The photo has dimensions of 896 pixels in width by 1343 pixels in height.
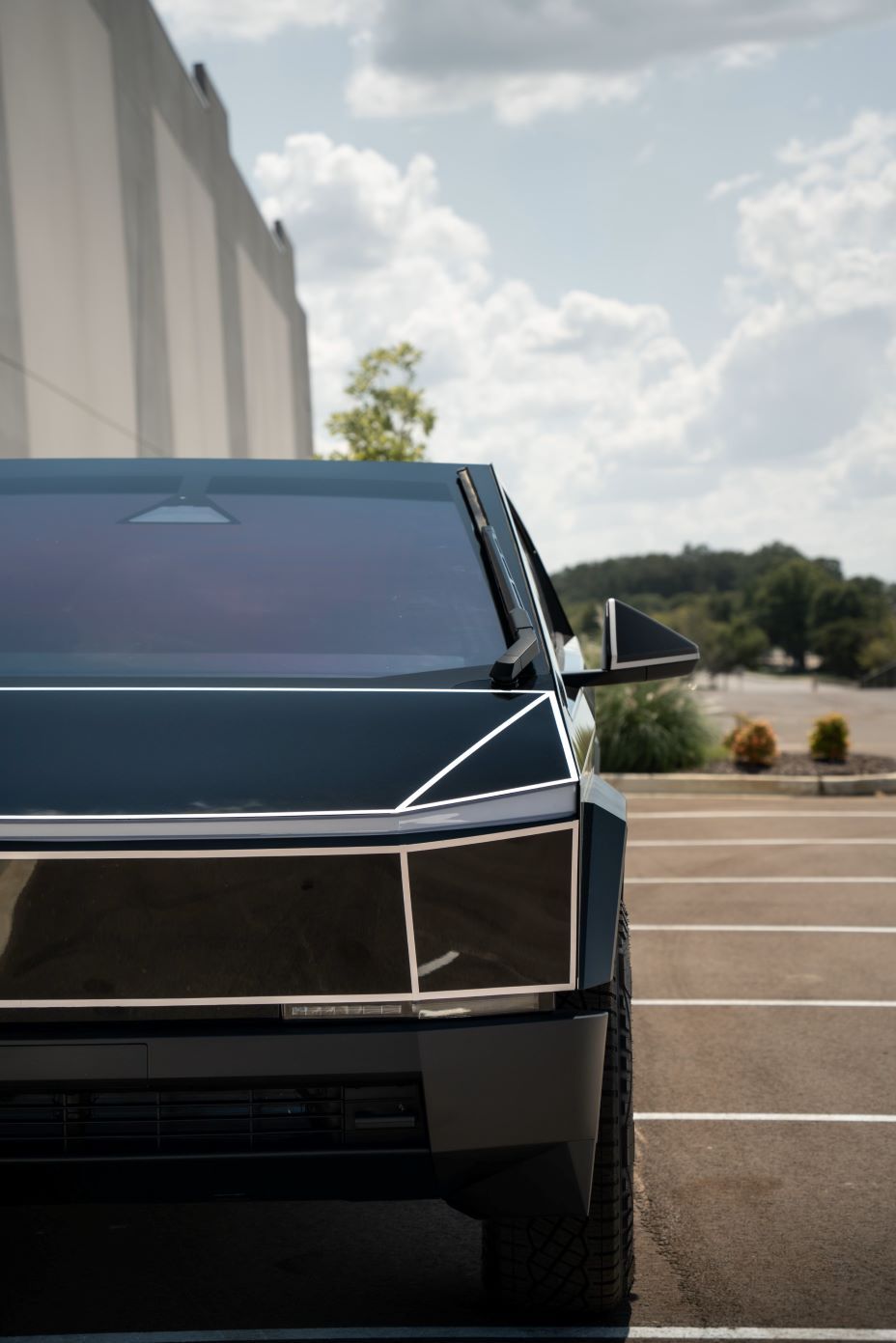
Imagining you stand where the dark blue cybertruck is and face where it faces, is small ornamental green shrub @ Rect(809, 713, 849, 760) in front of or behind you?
behind

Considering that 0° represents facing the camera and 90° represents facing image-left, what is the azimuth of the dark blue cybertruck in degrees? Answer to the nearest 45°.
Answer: approximately 0°

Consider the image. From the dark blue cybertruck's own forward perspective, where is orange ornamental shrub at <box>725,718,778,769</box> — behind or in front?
behind

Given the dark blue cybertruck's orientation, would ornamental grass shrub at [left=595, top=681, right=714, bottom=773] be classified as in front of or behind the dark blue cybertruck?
behind
